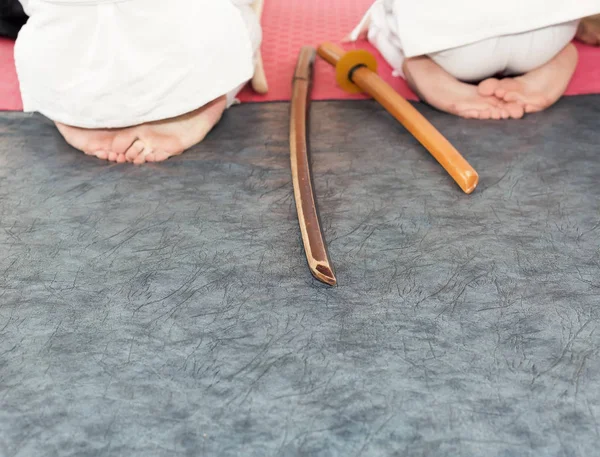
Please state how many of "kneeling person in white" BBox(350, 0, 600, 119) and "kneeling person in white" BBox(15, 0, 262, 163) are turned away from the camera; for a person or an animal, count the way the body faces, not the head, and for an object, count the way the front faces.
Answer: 2

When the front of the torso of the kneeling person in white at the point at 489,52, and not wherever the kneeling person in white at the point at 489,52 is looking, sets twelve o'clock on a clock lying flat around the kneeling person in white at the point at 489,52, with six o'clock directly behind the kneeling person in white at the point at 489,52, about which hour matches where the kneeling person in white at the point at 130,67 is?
the kneeling person in white at the point at 130,67 is roughly at 8 o'clock from the kneeling person in white at the point at 489,52.

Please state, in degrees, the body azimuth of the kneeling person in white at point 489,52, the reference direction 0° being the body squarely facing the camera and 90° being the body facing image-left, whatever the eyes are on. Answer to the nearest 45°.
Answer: approximately 180°

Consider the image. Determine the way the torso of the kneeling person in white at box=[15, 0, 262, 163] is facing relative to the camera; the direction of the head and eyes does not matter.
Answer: away from the camera
